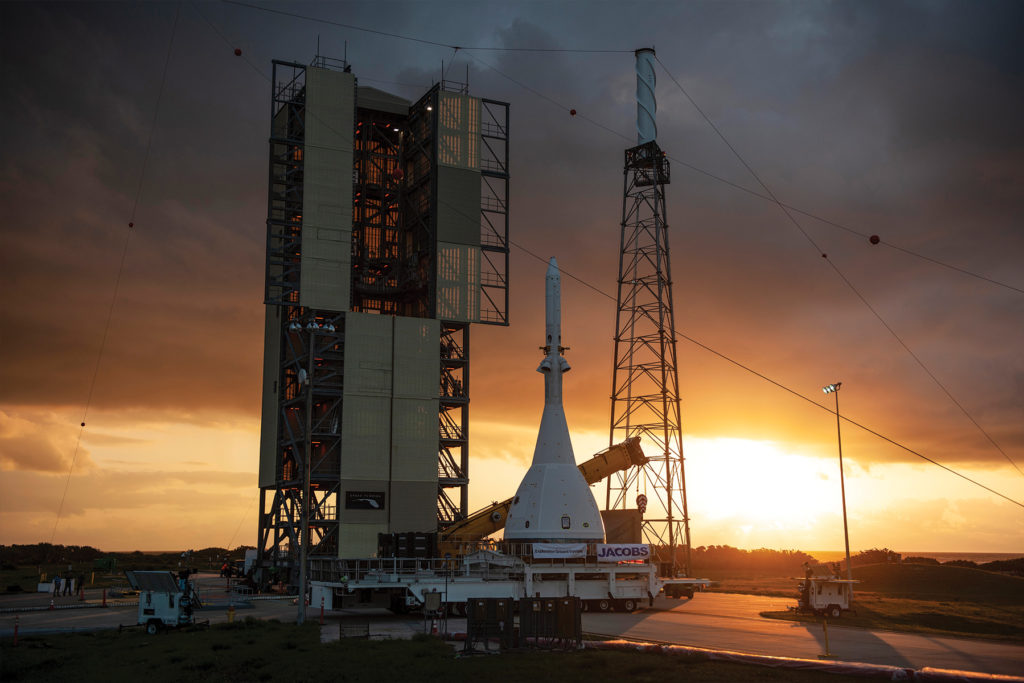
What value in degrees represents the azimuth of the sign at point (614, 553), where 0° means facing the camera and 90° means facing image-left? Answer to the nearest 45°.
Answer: approximately 0°

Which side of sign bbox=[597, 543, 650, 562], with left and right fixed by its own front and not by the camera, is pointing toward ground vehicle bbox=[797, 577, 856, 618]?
left
